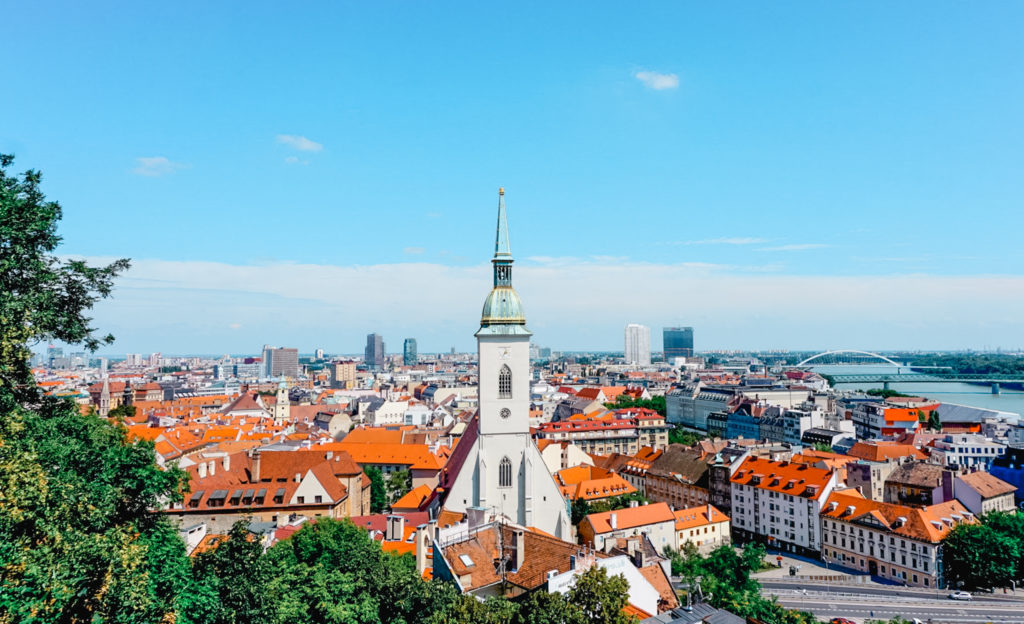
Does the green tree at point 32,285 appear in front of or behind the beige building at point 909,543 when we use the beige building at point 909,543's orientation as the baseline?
in front

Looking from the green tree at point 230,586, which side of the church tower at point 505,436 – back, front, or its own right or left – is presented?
front

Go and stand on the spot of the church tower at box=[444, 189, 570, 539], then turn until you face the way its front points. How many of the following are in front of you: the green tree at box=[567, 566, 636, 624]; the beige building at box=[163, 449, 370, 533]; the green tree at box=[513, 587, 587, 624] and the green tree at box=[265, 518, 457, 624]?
3

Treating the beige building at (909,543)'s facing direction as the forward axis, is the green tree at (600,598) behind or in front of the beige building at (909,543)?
in front

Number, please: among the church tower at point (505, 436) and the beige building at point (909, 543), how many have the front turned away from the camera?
0

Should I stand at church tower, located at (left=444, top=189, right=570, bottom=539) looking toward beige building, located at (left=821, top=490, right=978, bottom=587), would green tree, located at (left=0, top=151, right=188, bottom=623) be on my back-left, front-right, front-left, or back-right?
back-right

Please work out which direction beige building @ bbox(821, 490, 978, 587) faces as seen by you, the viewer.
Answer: facing the viewer and to the left of the viewer

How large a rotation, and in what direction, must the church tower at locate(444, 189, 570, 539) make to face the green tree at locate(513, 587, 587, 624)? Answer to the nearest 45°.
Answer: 0° — it already faces it

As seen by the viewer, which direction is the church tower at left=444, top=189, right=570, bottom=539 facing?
toward the camera

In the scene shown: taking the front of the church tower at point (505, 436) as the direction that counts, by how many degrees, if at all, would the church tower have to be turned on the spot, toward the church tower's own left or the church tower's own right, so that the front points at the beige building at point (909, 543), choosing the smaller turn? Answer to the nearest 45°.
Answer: approximately 135° to the church tower's own left
